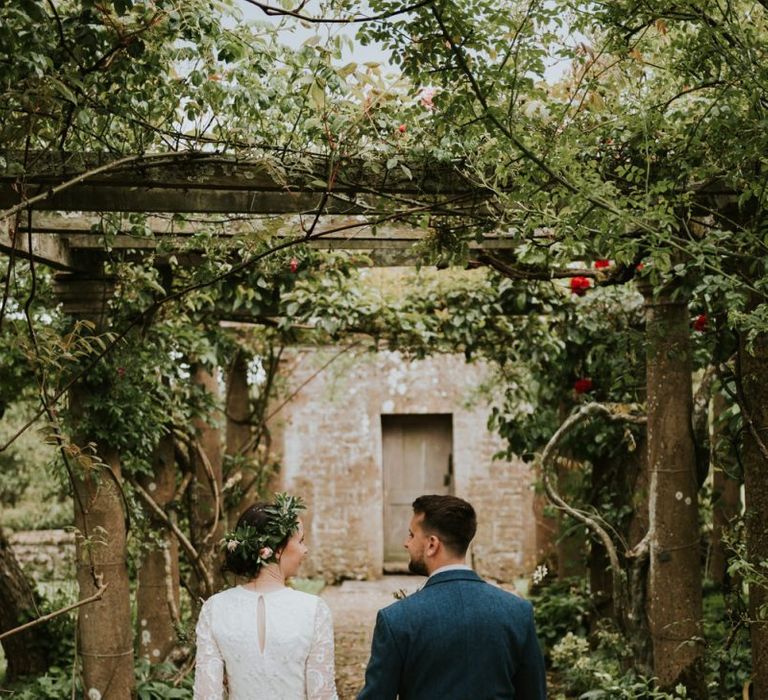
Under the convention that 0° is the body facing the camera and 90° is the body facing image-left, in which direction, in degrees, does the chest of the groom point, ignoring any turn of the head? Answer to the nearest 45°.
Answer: approximately 180°

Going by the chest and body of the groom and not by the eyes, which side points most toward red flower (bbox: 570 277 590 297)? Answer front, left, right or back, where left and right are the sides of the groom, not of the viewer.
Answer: front

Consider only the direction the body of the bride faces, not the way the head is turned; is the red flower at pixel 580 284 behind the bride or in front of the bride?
in front

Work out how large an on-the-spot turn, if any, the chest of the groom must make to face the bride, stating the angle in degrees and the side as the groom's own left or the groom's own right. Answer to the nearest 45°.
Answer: approximately 45° to the groom's own left

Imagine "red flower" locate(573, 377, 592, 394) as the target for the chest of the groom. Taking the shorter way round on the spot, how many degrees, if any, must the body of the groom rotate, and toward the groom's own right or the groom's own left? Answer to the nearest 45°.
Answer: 0° — they already face it

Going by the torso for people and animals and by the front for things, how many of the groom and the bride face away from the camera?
2

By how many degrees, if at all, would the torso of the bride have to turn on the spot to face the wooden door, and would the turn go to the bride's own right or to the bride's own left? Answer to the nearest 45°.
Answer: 0° — they already face it

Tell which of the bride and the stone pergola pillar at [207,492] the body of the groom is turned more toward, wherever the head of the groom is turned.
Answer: the stone pergola pillar

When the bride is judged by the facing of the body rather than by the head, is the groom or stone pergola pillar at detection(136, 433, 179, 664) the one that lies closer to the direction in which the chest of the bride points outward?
the stone pergola pillar

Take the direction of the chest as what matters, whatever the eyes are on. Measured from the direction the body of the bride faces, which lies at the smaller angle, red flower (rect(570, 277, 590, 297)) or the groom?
the red flower

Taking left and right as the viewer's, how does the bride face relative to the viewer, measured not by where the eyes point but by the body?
facing away from the viewer

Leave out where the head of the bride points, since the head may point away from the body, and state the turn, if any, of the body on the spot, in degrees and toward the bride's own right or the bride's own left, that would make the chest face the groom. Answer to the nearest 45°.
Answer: approximately 135° to the bride's own right
